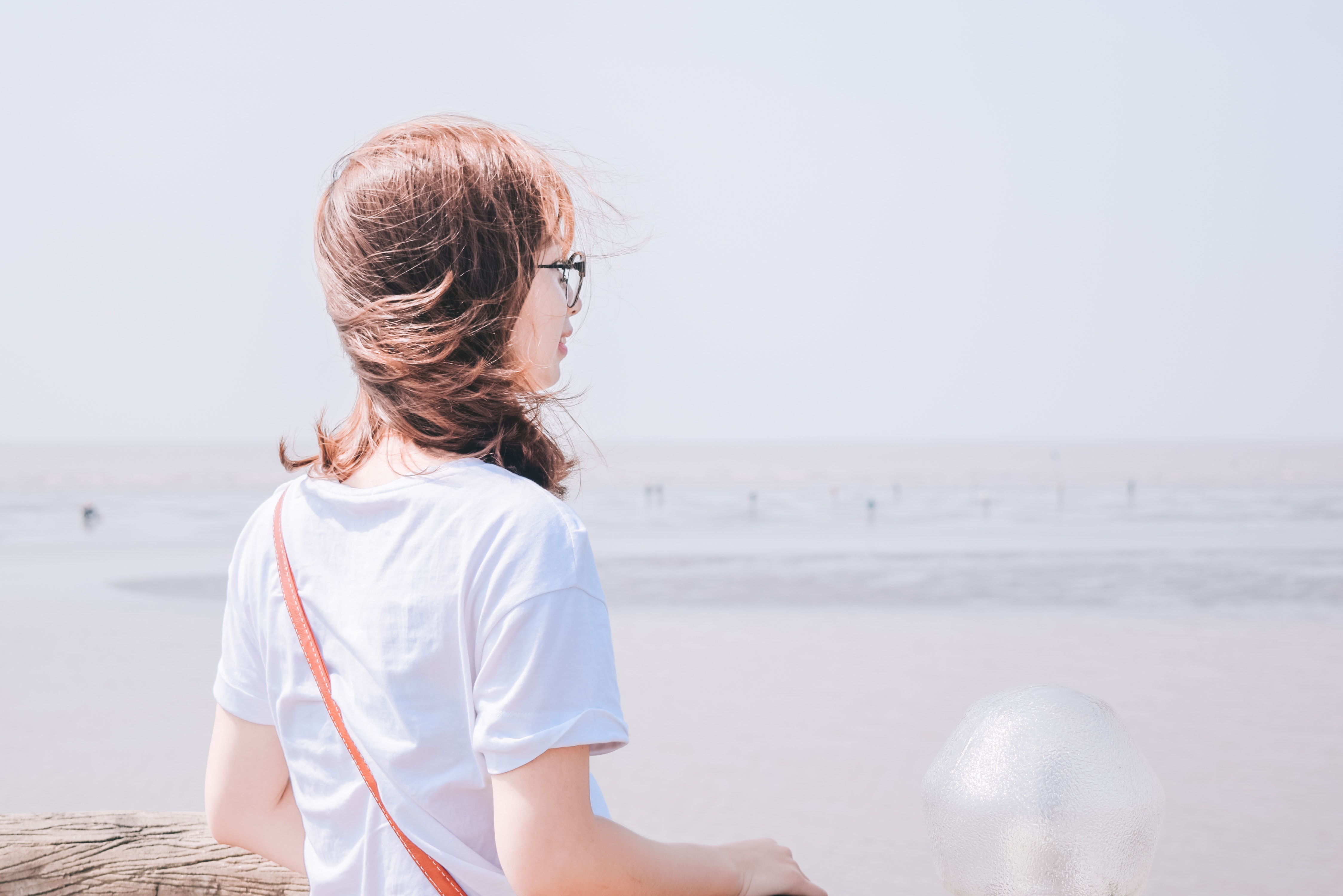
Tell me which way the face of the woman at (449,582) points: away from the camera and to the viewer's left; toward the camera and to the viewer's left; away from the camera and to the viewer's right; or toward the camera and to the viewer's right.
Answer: away from the camera and to the viewer's right

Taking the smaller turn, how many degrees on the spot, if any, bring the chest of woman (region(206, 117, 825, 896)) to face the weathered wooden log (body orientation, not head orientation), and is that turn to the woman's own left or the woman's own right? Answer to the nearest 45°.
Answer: approximately 90° to the woman's own left

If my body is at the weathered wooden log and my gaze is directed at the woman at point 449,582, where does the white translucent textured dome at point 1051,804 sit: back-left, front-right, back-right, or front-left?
front-left

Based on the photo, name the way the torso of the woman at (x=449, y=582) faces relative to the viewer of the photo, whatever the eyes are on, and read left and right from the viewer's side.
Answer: facing away from the viewer and to the right of the viewer
